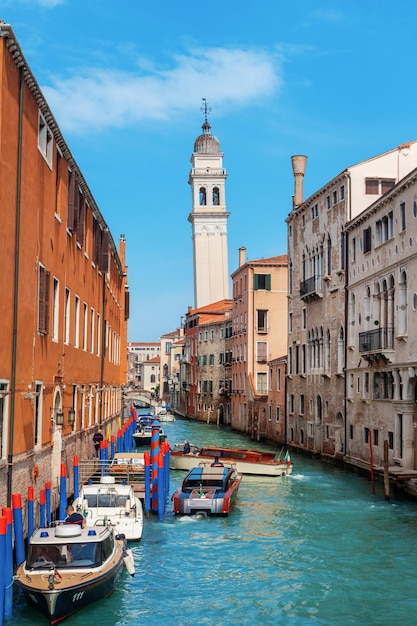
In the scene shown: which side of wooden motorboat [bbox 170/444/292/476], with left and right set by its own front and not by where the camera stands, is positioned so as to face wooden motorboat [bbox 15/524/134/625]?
left

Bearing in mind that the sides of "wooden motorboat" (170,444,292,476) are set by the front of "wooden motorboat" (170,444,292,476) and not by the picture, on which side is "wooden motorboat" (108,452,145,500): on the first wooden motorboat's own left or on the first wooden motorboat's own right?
on the first wooden motorboat's own left

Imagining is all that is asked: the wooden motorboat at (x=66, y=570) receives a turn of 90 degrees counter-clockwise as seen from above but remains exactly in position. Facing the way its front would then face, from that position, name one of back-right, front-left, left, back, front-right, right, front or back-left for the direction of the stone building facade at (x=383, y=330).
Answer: left

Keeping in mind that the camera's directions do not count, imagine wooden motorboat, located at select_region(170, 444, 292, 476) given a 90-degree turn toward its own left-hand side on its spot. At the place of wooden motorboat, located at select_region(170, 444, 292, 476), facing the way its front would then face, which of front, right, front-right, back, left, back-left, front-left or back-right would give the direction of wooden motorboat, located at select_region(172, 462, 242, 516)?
front

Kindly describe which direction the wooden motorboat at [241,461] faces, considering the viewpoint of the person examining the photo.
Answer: facing to the left of the viewer

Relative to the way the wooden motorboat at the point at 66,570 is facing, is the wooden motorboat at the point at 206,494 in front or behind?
behind

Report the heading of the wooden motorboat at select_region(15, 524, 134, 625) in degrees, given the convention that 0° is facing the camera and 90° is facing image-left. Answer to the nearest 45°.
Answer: approximately 45°

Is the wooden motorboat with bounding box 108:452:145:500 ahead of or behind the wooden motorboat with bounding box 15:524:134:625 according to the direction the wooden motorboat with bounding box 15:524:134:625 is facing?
behind

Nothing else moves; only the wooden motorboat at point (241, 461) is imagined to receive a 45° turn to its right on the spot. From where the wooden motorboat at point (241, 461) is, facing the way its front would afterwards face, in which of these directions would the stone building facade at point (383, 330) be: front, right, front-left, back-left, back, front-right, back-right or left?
back
